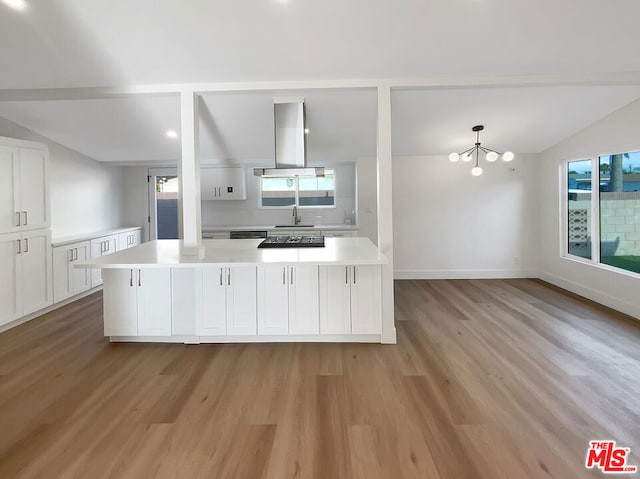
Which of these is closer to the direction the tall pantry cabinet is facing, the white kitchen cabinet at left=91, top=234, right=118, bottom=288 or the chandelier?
the chandelier

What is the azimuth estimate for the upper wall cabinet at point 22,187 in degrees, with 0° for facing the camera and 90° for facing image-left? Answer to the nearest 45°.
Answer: approximately 315°

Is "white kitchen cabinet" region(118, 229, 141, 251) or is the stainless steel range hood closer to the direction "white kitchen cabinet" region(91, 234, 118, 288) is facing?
the stainless steel range hood

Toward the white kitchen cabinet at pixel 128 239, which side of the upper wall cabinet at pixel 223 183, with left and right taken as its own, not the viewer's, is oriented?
right

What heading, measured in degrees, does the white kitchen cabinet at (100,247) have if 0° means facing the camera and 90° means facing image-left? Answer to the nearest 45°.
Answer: approximately 315°
